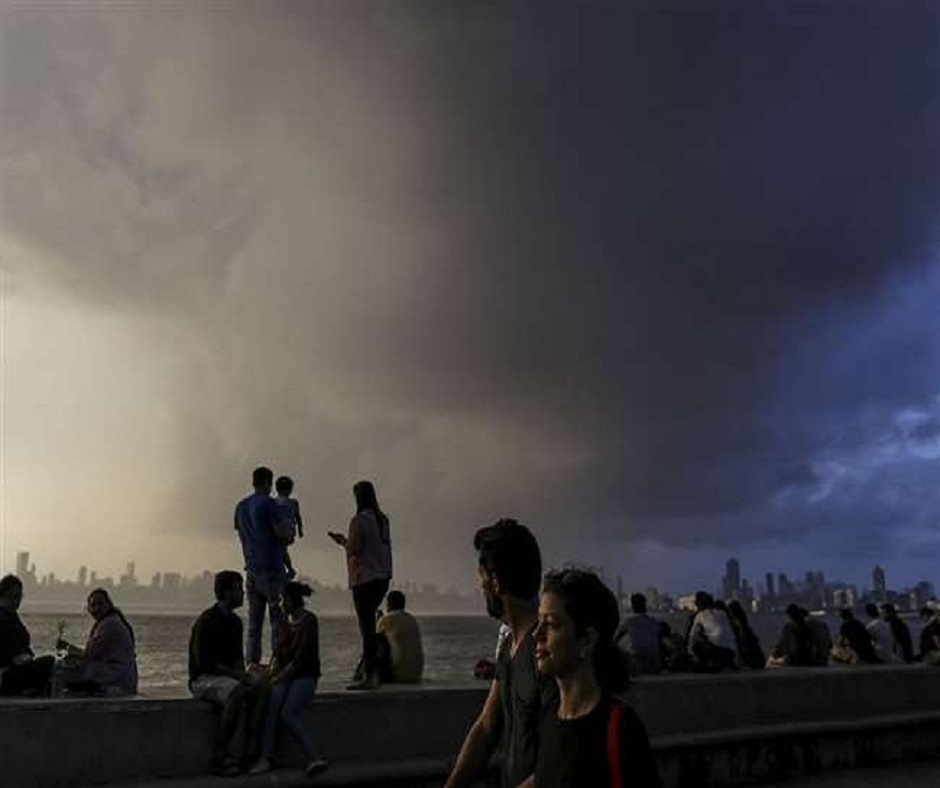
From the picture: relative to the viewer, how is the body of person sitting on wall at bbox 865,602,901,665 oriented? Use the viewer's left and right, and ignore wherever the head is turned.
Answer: facing away from the viewer and to the left of the viewer

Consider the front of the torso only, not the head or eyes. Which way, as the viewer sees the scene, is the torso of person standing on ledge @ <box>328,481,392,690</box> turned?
to the viewer's left

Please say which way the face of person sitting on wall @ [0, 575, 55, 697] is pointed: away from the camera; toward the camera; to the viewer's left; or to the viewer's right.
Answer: to the viewer's right

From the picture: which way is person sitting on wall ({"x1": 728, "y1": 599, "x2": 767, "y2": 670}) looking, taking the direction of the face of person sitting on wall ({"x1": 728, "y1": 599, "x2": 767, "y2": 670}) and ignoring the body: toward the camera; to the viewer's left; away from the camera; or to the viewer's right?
away from the camera

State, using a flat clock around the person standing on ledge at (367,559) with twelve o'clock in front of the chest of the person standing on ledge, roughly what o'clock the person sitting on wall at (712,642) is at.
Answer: The person sitting on wall is roughly at 5 o'clock from the person standing on ledge.

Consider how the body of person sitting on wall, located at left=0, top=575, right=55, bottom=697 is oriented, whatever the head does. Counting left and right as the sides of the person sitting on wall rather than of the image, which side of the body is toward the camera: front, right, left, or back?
right

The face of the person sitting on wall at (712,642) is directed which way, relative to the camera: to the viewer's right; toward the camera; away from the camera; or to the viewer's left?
away from the camera

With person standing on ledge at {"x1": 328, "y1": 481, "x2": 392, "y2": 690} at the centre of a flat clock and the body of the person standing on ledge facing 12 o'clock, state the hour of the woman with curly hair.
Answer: The woman with curly hair is roughly at 9 o'clock from the person standing on ledge.

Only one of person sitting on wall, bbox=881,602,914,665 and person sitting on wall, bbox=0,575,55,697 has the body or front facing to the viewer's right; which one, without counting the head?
person sitting on wall, bbox=0,575,55,697
